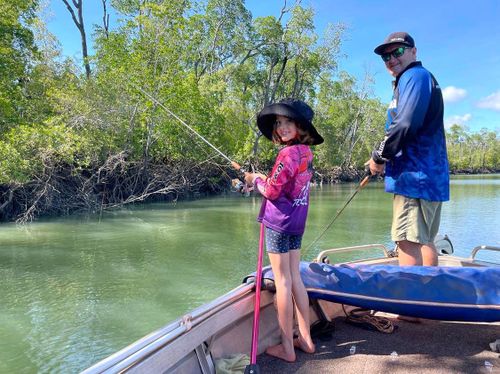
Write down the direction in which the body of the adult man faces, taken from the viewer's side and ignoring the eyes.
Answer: to the viewer's left

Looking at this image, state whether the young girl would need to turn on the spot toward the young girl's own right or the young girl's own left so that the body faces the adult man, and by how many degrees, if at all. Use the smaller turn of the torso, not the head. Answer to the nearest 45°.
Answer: approximately 135° to the young girl's own right

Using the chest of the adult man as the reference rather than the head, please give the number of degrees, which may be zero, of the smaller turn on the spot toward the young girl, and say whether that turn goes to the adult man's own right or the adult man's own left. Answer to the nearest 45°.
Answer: approximately 45° to the adult man's own left
